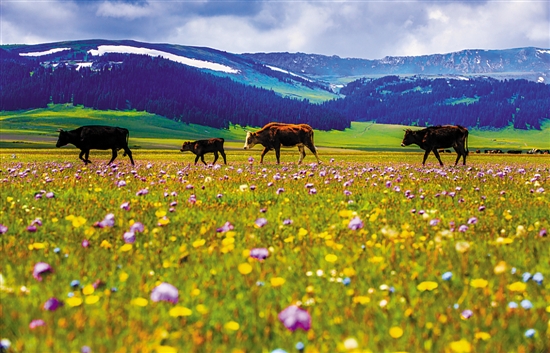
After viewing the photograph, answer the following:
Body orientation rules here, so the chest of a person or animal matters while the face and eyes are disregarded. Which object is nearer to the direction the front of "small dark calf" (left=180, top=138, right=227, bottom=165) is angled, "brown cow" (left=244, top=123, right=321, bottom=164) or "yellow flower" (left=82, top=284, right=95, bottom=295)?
the yellow flower

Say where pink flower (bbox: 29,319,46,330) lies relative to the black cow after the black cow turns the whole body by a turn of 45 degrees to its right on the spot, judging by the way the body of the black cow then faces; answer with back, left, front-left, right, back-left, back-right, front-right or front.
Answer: back-left

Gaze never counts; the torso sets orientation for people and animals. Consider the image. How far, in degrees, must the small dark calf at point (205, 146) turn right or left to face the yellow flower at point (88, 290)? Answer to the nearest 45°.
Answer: approximately 90° to its left

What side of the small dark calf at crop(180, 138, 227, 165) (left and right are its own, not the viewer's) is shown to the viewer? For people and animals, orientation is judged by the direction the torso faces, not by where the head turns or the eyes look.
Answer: left

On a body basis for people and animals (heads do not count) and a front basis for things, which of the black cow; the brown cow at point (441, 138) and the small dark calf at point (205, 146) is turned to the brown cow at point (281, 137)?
the brown cow at point (441, 138)

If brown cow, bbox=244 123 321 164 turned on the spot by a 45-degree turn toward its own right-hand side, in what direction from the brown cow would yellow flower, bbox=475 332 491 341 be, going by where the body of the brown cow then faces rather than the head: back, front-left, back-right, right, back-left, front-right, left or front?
back-left

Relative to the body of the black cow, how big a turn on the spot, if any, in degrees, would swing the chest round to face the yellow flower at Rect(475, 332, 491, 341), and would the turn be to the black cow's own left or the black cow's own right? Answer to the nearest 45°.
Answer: approximately 90° to the black cow's own left

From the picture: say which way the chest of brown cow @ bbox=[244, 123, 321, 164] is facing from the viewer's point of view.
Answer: to the viewer's left

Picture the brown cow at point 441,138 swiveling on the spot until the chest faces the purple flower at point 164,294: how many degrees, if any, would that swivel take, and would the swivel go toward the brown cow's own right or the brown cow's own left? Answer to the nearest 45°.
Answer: approximately 90° to the brown cow's own left

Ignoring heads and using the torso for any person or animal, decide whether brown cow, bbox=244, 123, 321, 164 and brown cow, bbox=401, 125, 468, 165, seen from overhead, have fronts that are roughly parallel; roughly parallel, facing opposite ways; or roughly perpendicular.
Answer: roughly parallel

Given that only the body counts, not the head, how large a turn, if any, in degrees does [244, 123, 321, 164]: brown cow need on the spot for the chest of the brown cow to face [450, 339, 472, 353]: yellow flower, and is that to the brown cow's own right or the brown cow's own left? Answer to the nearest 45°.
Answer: approximately 90° to the brown cow's own left

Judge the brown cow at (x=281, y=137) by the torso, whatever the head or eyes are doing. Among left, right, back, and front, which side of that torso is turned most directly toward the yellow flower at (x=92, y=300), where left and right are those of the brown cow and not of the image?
left

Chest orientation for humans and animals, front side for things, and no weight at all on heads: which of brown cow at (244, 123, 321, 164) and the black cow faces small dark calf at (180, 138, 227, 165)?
the brown cow

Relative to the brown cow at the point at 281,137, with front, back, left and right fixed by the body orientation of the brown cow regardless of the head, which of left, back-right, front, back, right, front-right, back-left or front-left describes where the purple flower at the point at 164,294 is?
left

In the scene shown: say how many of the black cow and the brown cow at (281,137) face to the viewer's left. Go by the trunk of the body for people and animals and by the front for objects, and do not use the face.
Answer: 2

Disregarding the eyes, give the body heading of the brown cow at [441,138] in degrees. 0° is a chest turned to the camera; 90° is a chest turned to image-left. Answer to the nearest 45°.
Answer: approximately 90°

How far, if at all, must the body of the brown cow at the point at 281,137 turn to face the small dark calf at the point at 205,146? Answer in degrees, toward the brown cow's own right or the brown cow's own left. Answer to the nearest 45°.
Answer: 0° — it already faces it

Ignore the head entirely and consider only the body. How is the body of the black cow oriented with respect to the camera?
to the viewer's left
